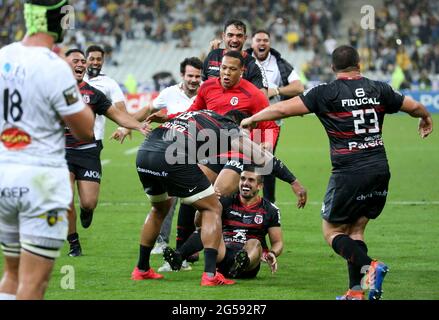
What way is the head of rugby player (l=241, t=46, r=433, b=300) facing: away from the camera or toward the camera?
away from the camera

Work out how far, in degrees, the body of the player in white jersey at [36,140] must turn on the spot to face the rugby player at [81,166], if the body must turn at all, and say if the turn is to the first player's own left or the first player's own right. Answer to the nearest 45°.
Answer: approximately 45° to the first player's own left

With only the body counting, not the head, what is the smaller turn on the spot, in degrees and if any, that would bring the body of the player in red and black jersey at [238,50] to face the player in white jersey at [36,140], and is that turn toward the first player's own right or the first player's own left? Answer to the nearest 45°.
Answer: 0° — they already face them

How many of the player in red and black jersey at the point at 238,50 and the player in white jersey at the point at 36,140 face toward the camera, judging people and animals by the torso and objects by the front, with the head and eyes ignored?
1

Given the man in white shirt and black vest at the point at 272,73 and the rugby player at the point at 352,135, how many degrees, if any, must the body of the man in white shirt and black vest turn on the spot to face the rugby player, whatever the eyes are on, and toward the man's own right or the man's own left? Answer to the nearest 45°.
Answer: approximately 45° to the man's own left

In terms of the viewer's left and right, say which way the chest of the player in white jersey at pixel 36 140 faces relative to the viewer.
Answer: facing away from the viewer and to the right of the viewer

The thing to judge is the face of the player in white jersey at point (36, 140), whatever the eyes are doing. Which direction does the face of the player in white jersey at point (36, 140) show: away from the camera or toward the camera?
away from the camera
